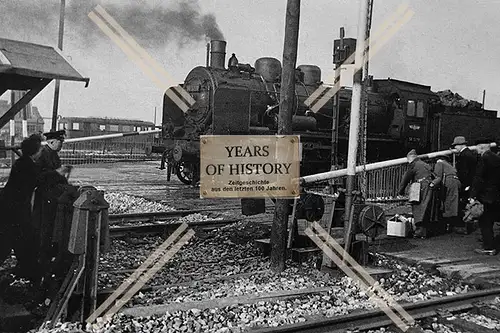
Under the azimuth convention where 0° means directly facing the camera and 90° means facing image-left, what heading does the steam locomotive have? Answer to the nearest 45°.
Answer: approximately 45°

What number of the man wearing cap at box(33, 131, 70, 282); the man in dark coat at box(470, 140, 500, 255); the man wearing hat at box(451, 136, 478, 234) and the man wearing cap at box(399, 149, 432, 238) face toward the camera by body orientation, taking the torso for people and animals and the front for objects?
0

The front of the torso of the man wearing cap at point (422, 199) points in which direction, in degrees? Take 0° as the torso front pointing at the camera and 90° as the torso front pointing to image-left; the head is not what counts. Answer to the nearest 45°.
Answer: approximately 90°

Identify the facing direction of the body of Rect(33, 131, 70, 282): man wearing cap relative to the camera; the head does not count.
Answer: to the viewer's right

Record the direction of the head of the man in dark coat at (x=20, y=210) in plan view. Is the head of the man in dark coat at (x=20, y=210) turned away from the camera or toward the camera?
away from the camera

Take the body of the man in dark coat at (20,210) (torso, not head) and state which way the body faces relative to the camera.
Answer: to the viewer's right

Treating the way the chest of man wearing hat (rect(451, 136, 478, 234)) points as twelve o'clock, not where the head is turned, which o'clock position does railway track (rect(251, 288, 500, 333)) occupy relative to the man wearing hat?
The railway track is roughly at 9 o'clock from the man wearing hat.

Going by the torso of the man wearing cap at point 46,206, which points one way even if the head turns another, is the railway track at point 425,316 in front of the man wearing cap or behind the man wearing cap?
in front

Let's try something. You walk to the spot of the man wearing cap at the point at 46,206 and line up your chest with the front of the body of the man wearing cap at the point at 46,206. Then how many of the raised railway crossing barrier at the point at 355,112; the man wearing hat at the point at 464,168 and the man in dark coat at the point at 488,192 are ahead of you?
3

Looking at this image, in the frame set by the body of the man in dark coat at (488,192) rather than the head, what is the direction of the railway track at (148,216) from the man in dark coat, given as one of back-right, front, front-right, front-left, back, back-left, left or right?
front

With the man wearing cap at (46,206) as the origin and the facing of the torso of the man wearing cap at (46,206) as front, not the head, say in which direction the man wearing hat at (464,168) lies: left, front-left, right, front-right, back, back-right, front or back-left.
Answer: front

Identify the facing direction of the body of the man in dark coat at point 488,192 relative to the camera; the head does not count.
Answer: to the viewer's left

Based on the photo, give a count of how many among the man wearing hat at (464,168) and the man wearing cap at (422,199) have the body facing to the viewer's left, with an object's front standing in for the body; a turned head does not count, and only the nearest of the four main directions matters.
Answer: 2

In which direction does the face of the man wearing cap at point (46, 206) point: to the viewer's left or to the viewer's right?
to the viewer's right

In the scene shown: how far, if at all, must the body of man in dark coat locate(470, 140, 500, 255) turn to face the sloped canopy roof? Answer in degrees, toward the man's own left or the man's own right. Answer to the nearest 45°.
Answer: approximately 45° to the man's own left

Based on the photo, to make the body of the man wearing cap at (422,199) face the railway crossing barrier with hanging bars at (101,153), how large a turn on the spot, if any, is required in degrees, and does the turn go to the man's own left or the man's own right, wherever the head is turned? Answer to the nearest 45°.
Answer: approximately 45° to the man's own right

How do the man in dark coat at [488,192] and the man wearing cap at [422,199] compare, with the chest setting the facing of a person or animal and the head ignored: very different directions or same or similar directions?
same or similar directions
